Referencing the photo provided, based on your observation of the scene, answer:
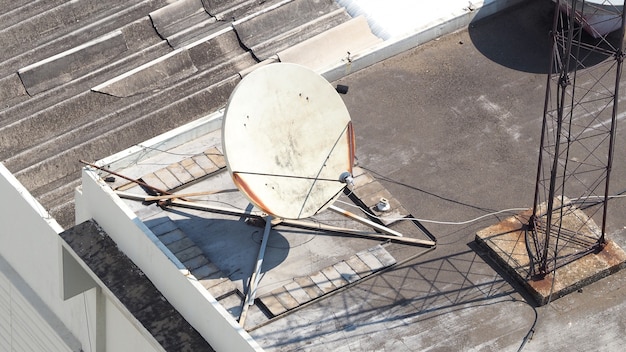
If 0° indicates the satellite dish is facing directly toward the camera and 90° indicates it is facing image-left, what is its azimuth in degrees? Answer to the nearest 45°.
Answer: approximately 315°

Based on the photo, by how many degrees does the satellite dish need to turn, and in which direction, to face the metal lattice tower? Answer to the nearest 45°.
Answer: approximately 45° to its left
